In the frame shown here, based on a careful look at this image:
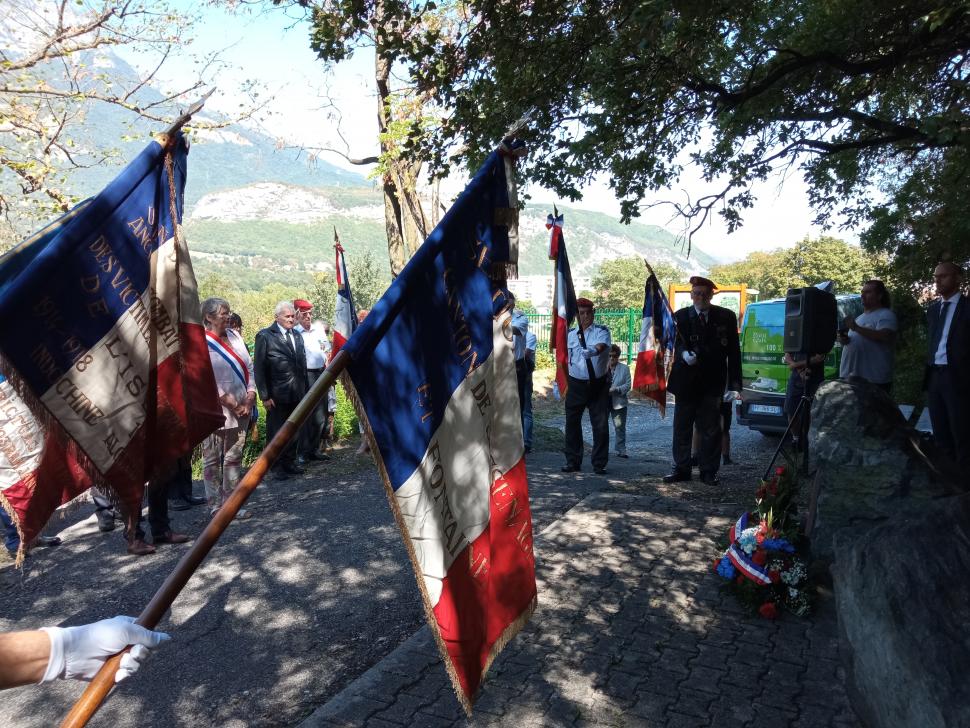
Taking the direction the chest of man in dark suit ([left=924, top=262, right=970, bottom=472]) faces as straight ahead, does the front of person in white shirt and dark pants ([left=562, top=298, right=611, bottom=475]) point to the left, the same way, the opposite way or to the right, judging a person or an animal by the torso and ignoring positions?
to the left

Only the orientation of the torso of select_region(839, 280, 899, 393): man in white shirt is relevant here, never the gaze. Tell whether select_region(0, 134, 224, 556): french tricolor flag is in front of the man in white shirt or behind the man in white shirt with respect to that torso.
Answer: in front

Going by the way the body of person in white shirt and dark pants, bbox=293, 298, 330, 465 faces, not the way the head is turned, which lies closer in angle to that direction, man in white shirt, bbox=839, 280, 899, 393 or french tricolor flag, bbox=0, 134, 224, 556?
the man in white shirt

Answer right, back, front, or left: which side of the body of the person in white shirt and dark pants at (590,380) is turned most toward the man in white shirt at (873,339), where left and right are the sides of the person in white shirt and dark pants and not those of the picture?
left

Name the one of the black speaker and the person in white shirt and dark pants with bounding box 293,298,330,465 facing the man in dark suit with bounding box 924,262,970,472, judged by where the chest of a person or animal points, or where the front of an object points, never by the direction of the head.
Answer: the person in white shirt and dark pants

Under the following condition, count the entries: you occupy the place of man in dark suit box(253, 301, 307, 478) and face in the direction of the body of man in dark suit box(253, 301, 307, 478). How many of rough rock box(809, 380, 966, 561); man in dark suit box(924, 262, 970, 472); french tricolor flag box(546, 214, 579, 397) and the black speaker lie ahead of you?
4

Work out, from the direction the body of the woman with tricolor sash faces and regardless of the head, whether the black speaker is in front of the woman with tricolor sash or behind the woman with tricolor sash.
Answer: in front

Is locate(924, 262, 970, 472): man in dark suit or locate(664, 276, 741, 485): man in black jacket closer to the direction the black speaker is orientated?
the man in black jacket

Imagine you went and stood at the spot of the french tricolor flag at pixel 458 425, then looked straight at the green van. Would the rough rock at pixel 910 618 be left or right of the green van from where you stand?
right

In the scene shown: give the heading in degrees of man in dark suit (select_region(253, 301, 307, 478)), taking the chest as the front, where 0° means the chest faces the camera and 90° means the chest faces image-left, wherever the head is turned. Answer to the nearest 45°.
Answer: approximately 315°

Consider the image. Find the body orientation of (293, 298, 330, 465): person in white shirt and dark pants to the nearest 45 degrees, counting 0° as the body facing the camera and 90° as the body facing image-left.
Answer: approximately 315°
